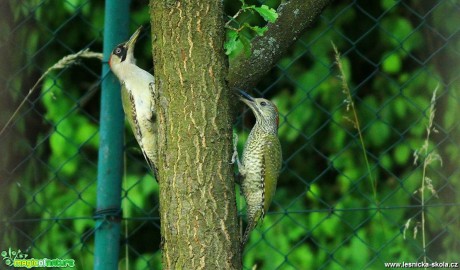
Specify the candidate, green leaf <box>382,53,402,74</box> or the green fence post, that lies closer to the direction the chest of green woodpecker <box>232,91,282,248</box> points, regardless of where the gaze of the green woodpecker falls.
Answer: the green fence post

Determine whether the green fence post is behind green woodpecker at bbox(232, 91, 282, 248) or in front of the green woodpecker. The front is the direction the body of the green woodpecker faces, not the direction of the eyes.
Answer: in front

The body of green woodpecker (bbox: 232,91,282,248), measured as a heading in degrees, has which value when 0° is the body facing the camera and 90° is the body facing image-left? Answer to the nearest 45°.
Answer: approximately 90°

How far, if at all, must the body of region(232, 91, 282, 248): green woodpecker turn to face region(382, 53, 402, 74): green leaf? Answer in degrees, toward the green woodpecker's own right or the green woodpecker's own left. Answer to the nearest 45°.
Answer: approximately 135° to the green woodpecker's own right

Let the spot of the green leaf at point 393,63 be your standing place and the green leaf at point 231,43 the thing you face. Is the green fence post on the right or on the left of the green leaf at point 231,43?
right
